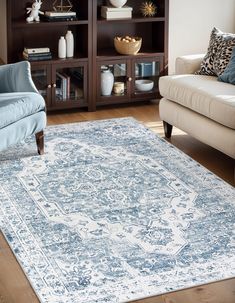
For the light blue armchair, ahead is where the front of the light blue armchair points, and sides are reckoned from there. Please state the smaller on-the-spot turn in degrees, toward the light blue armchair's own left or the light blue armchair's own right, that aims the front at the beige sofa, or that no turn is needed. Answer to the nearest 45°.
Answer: approximately 45° to the light blue armchair's own left

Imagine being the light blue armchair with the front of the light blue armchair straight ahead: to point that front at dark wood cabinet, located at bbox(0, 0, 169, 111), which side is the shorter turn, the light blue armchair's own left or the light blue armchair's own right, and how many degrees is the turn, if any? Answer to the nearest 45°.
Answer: approximately 90° to the light blue armchair's own left

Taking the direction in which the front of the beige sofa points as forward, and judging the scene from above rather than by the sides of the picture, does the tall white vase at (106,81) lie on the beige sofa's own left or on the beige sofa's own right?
on the beige sofa's own right

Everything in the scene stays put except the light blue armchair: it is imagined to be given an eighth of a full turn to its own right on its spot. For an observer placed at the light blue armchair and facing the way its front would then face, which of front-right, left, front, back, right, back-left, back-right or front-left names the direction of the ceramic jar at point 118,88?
back-left

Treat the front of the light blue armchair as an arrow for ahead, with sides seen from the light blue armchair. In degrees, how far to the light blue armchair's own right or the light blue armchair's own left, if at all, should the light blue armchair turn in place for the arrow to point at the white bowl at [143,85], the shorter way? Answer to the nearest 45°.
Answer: approximately 90° to the light blue armchair's own left

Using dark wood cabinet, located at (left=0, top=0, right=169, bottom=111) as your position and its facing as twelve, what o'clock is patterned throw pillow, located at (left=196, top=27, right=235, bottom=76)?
The patterned throw pillow is roughly at 10 o'clock from the dark wood cabinet.

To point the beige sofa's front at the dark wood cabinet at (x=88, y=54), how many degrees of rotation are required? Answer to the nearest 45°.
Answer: approximately 90° to its right

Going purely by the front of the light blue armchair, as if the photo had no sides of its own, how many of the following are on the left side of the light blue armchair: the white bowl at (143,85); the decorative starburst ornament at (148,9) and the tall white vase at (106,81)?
3

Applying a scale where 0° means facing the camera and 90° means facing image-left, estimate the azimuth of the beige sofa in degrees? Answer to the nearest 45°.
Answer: approximately 45°

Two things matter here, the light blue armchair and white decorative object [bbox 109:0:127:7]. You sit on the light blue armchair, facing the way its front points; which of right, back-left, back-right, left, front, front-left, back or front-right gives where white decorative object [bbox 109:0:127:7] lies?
left

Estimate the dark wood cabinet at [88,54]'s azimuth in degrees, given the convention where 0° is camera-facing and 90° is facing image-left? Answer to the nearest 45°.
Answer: approximately 0°
